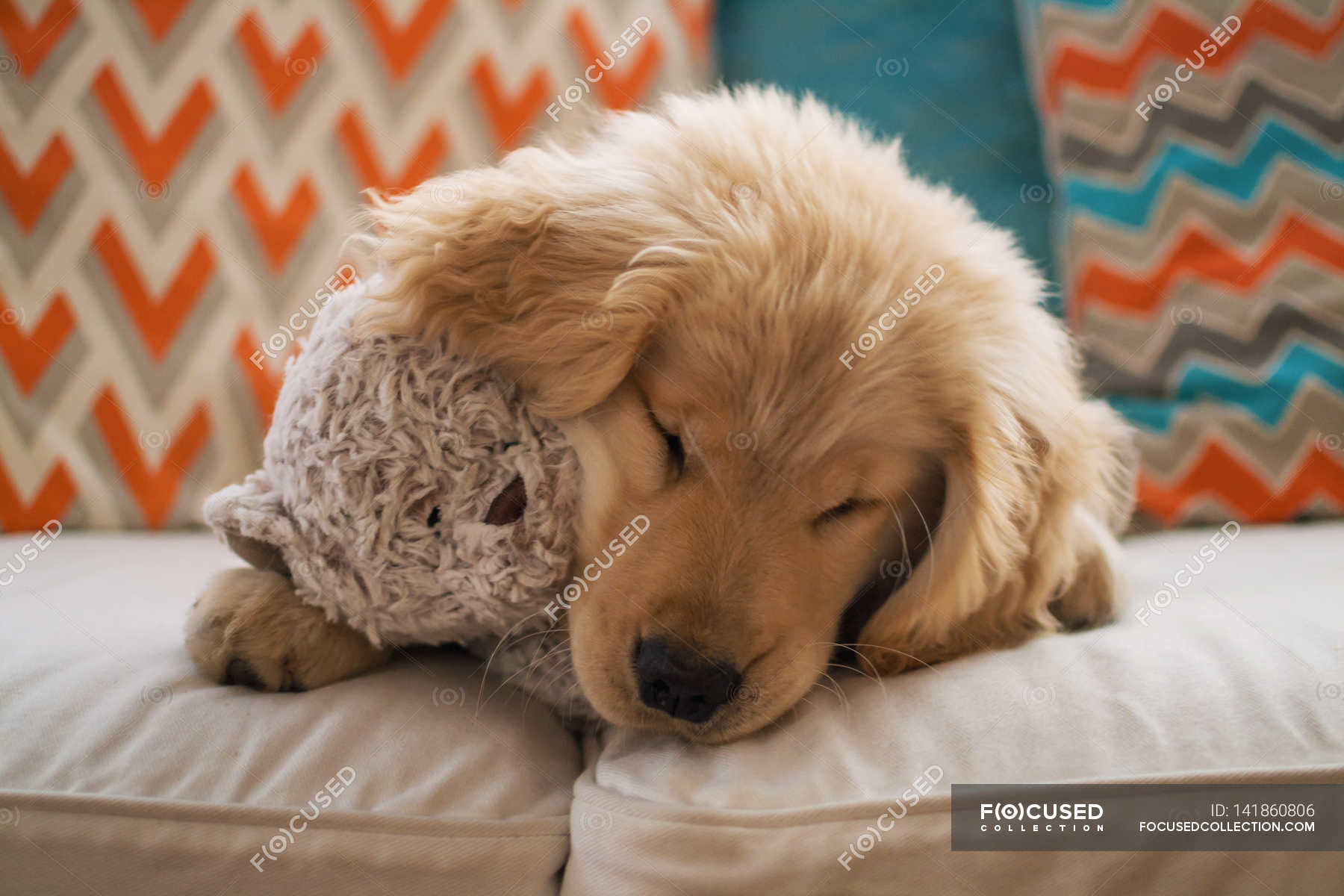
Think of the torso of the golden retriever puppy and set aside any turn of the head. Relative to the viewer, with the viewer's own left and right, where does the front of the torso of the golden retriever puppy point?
facing the viewer

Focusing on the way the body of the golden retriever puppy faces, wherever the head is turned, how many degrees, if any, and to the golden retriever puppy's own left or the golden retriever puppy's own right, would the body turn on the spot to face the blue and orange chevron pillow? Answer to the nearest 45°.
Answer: approximately 135° to the golden retriever puppy's own left

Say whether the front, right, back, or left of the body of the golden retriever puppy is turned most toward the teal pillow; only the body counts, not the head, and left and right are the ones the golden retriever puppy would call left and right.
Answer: back

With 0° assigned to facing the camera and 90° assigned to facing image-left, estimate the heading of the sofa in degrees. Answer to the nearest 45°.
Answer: approximately 0°
